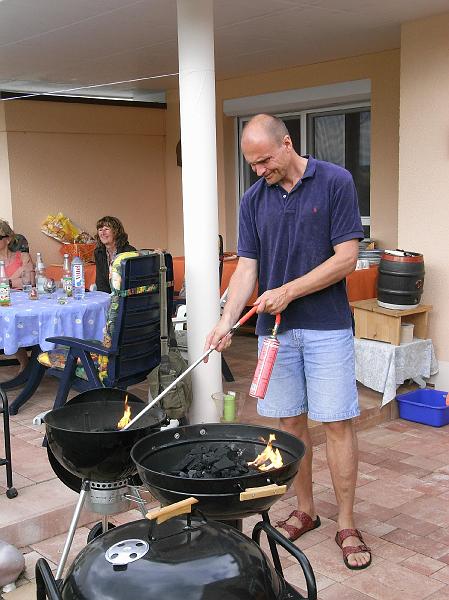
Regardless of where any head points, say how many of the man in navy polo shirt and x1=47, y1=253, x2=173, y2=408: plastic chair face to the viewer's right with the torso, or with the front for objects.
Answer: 0

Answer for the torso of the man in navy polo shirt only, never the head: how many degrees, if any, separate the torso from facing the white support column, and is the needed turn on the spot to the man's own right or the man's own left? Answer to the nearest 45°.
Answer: approximately 90° to the man's own right

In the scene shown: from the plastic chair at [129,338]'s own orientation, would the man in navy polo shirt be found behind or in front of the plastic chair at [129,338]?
behind

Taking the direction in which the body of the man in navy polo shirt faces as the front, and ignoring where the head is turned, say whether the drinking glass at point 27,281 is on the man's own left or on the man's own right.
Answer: on the man's own right

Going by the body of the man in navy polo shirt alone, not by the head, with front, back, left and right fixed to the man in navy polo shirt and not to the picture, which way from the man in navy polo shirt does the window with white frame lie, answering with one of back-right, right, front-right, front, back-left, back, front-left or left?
back-right

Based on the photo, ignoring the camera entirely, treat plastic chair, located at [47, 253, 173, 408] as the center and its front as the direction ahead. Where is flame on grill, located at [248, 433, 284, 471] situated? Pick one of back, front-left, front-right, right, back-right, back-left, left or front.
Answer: back-left

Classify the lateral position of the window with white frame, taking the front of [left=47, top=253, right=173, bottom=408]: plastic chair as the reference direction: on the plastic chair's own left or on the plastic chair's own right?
on the plastic chair's own right

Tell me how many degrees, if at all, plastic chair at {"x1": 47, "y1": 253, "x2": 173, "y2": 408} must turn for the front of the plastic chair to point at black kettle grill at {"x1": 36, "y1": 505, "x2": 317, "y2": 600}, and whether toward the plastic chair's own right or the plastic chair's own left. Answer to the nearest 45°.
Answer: approximately 135° to the plastic chair's own left

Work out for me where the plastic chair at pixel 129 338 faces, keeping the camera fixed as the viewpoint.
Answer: facing away from the viewer and to the left of the viewer

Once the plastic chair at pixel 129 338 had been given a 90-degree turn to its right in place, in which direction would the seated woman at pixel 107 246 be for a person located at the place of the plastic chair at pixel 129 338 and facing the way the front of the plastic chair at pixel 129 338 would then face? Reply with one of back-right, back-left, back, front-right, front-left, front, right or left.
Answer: front-left

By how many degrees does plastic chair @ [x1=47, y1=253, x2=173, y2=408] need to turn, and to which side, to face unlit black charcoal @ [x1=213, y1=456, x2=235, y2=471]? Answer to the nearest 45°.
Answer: approximately 135° to its left

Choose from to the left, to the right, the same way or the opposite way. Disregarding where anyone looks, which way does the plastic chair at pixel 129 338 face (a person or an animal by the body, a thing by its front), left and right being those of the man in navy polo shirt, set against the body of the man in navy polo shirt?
to the right

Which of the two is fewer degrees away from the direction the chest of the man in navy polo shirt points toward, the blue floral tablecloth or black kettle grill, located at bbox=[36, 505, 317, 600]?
the black kettle grill

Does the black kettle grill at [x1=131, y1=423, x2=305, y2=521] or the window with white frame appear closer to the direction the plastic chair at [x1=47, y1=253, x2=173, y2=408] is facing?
the window with white frame

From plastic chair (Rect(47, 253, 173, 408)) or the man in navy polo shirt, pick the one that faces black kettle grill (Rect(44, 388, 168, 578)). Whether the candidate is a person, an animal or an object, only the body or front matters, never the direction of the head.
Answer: the man in navy polo shirt

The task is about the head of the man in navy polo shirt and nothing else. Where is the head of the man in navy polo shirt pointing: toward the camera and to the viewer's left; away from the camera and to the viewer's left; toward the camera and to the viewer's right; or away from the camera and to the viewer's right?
toward the camera and to the viewer's left

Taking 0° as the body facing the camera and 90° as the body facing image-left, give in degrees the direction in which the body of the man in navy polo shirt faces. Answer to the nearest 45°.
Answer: approximately 45°
